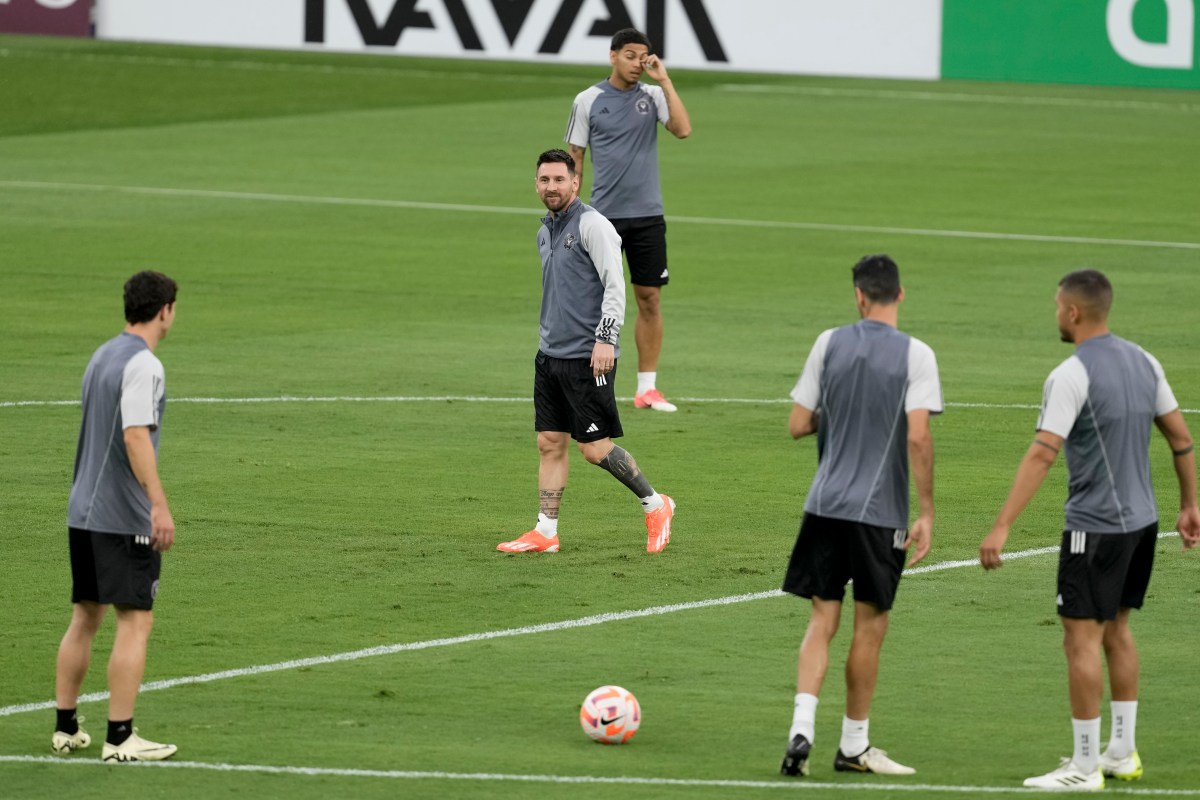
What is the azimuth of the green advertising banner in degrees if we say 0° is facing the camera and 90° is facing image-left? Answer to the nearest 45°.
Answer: approximately 0°

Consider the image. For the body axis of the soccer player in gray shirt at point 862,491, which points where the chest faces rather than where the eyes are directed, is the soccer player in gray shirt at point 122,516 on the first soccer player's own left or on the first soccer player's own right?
on the first soccer player's own left

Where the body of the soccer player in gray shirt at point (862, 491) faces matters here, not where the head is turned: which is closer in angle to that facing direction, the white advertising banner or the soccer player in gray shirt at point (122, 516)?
the white advertising banner

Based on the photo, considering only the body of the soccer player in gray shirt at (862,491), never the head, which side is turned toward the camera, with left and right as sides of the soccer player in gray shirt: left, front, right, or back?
back

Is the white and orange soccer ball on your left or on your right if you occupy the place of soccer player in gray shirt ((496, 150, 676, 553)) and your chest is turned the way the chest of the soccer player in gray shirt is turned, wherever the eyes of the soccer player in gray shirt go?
on your left

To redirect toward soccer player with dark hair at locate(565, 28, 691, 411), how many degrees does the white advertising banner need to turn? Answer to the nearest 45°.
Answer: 0° — it already faces them

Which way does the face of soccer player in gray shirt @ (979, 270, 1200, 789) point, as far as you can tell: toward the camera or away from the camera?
away from the camera

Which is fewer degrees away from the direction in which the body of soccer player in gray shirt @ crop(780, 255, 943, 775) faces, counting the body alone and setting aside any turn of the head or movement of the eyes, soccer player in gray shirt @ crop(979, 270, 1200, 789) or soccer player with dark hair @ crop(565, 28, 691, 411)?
the soccer player with dark hair
